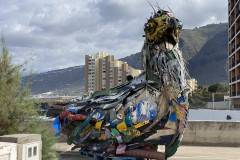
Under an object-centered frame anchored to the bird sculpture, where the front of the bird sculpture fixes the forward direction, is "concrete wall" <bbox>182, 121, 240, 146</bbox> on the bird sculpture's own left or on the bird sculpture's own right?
on the bird sculpture's own left

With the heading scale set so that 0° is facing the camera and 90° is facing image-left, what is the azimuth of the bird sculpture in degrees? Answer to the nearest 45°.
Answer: approximately 315°

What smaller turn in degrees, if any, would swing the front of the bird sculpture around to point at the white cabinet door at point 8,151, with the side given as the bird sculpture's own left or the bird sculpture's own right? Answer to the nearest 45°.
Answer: approximately 90° to the bird sculpture's own right

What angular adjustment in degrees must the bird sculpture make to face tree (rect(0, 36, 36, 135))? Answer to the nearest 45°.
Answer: approximately 135° to its right

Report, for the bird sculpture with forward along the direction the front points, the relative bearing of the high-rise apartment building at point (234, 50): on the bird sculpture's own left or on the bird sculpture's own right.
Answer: on the bird sculpture's own left
